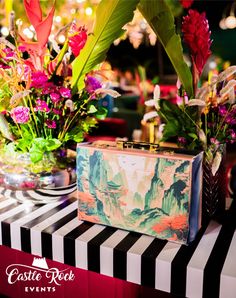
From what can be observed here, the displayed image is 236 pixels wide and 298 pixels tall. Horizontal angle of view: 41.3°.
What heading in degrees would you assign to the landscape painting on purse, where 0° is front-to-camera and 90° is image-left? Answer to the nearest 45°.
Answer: approximately 45°

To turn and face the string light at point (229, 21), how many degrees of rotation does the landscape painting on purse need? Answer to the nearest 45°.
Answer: approximately 135° to its right
